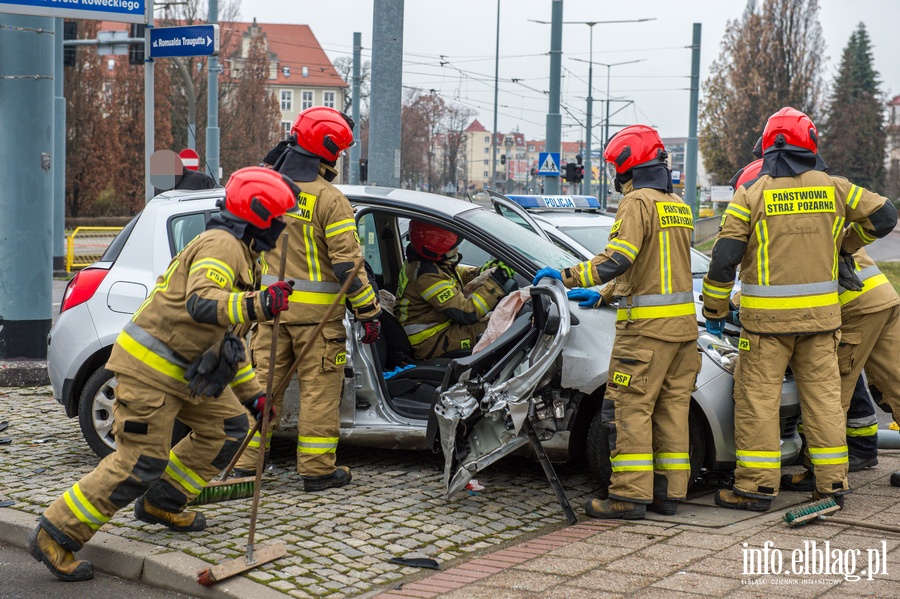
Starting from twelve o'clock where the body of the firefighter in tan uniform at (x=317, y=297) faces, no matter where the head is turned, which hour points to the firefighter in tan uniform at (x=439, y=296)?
the firefighter in tan uniform at (x=439, y=296) is roughly at 12 o'clock from the firefighter in tan uniform at (x=317, y=297).

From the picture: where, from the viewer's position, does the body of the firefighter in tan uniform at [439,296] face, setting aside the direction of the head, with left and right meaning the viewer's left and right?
facing to the right of the viewer

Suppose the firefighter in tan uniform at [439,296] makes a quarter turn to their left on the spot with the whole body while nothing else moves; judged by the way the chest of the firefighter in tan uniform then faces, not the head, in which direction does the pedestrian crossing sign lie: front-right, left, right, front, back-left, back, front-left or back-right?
front

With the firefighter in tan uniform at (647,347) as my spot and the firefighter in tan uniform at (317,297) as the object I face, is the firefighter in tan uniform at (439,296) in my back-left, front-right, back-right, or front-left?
front-right

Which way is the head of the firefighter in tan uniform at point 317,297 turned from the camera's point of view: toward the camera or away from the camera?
away from the camera

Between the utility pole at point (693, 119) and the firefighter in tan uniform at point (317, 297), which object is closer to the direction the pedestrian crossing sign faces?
the firefighter in tan uniform

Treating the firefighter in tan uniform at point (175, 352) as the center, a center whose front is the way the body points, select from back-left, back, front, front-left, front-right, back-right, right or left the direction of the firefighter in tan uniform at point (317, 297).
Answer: front-left

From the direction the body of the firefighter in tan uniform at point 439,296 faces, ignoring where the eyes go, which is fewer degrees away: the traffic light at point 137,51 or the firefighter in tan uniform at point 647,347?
the firefighter in tan uniform

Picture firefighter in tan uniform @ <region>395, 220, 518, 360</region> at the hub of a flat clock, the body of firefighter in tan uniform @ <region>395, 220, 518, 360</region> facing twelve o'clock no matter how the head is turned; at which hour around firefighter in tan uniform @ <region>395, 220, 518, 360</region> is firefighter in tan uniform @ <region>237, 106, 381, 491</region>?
firefighter in tan uniform @ <region>237, 106, 381, 491</region> is roughly at 4 o'clock from firefighter in tan uniform @ <region>395, 220, 518, 360</region>.

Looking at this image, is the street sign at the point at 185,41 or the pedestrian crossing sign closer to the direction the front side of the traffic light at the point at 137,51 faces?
the pedestrian crossing sign

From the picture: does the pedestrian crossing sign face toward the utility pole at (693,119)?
no

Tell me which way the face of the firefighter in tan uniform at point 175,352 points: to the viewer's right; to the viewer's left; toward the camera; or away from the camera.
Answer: to the viewer's right

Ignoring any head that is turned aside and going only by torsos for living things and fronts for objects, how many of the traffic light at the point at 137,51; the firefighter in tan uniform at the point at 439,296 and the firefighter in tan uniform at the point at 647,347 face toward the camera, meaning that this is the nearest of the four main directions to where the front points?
0

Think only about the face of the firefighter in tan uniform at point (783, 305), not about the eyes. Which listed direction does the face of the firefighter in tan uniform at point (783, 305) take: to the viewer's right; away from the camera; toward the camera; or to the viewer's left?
away from the camera

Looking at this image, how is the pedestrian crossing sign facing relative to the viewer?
toward the camera

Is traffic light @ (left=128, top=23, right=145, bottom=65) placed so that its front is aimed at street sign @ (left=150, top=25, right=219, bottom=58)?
no

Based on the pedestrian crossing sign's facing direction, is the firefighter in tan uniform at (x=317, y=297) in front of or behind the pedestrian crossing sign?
in front
